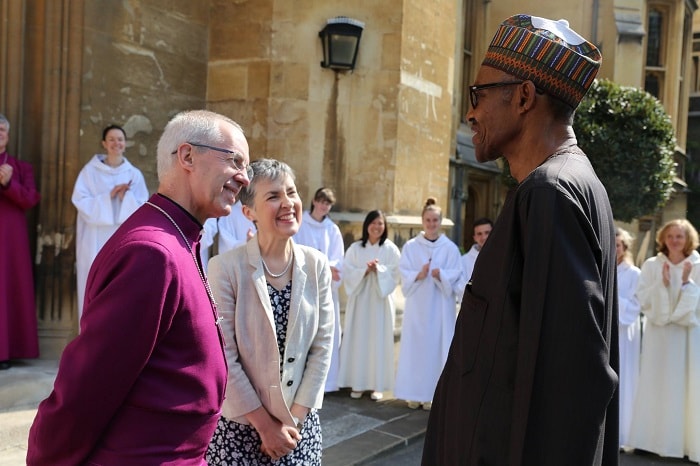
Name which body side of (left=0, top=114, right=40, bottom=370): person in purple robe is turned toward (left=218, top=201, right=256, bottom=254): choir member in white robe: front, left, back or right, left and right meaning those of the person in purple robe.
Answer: left

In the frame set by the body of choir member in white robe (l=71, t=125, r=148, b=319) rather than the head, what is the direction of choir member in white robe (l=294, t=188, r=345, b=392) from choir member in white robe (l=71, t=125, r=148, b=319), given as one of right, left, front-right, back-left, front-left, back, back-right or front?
left

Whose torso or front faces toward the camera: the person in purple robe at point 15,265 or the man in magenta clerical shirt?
the person in purple robe

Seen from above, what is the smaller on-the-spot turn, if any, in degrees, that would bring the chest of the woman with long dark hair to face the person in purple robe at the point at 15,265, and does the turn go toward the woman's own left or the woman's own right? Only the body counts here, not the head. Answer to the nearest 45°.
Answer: approximately 45° to the woman's own right

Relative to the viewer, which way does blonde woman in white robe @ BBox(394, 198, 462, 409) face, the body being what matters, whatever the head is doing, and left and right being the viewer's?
facing the viewer

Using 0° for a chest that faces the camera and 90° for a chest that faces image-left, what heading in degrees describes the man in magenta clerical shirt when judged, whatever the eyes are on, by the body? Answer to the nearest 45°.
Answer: approximately 270°

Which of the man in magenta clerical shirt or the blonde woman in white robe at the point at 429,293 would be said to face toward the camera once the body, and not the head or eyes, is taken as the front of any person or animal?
the blonde woman in white robe

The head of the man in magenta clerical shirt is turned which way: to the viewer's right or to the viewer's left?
to the viewer's right

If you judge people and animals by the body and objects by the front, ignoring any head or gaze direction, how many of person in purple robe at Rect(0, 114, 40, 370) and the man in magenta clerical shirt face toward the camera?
1

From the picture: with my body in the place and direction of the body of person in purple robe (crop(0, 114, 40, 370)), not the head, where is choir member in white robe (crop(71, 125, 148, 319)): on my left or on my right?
on my left

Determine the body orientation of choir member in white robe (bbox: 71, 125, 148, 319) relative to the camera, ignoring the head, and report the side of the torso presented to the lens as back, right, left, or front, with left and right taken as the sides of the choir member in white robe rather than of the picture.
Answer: front

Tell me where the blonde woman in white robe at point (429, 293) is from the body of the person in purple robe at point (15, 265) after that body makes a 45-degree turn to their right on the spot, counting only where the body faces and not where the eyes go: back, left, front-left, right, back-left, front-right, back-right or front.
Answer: back-left

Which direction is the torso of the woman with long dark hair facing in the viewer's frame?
toward the camera

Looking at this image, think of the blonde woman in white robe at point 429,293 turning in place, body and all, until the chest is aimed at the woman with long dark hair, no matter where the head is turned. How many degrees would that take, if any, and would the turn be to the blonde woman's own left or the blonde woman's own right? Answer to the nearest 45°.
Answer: approximately 90° to the blonde woman's own right

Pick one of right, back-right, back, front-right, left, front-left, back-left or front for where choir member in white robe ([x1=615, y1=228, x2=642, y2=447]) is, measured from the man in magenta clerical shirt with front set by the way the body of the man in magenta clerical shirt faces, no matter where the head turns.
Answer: front-left

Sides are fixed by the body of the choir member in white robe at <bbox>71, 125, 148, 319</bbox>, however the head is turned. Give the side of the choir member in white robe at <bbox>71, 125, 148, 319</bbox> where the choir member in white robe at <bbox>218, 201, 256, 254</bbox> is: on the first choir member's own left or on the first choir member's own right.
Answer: on the first choir member's own left
